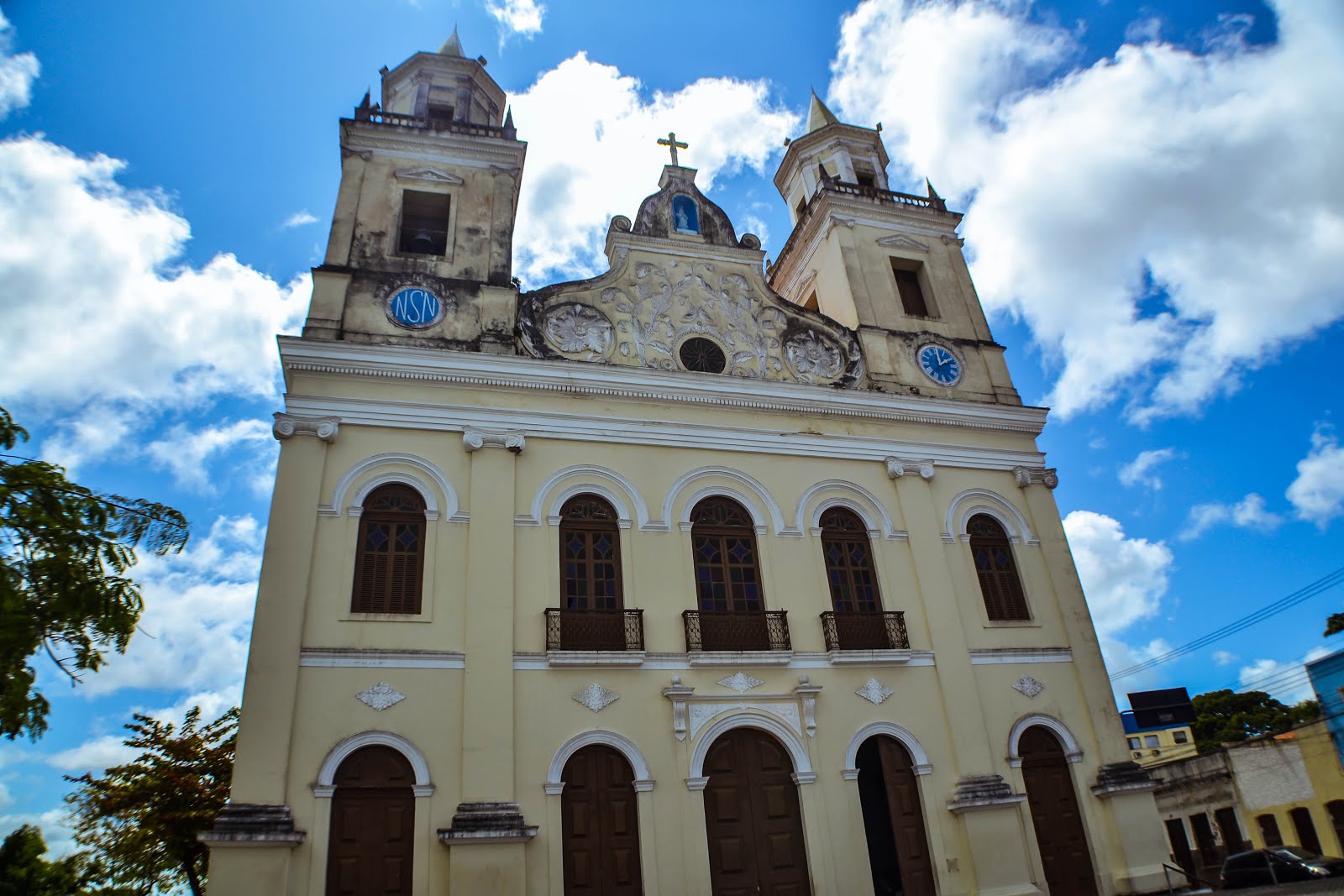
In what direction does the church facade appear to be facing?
toward the camera

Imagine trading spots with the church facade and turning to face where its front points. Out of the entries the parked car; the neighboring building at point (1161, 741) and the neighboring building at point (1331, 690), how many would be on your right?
0

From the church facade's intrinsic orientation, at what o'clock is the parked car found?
The parked car is roughly at 8 o'clock from the church facade.

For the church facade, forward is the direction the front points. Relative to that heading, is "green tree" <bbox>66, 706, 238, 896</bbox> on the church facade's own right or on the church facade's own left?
on the church facade's own right

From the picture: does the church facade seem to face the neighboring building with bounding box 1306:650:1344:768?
no

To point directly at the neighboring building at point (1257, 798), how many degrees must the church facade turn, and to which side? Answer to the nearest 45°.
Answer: approximately 135° to its left

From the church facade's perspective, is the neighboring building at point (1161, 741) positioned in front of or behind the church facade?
behind

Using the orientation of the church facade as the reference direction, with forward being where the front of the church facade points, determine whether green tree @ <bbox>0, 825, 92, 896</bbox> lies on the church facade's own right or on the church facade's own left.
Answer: on the church facade's own right

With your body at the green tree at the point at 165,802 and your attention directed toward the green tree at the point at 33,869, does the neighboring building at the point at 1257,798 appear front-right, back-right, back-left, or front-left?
back-right
